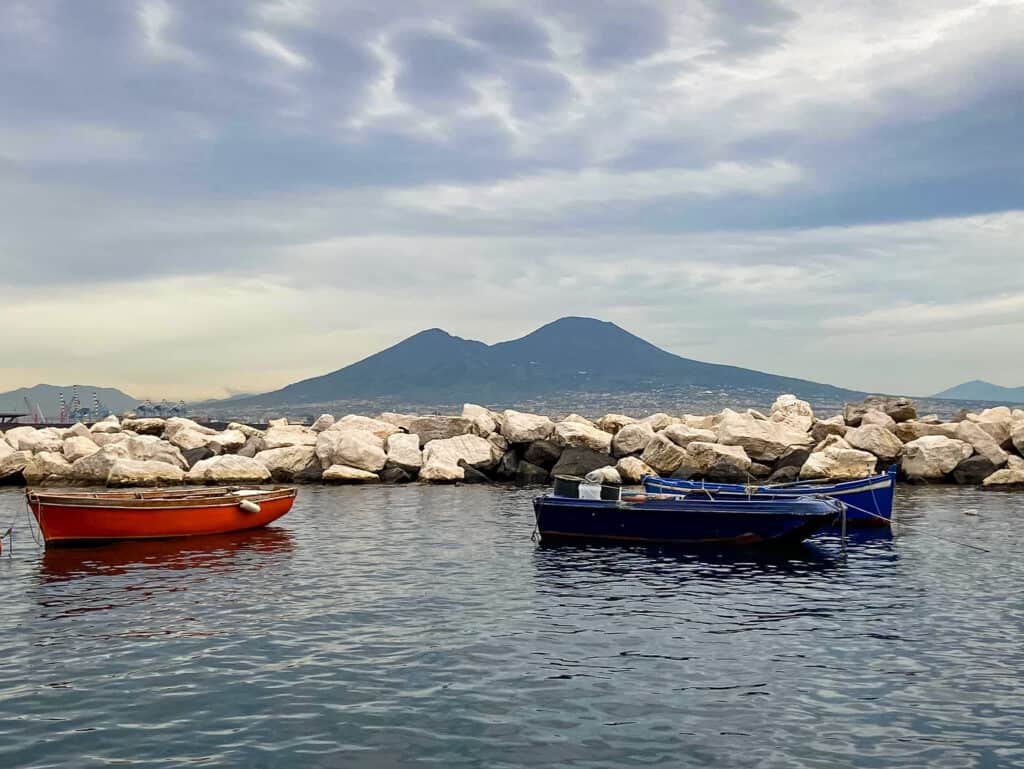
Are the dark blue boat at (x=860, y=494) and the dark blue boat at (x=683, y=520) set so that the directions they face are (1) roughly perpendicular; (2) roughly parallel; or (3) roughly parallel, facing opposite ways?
roughly parallel

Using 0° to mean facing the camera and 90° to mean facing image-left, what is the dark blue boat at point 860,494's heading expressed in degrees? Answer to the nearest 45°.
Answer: approximately 270°

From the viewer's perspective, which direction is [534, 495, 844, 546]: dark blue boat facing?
to the viewer's right

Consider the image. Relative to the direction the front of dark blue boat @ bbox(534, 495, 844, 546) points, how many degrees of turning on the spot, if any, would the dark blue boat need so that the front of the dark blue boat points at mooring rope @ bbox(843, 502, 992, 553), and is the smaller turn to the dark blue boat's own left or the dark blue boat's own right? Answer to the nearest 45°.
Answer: approximately 45° to the dark blue boat's own left

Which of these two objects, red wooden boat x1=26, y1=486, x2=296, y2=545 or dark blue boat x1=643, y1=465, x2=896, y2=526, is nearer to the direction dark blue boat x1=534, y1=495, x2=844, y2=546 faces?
the dark blue boat

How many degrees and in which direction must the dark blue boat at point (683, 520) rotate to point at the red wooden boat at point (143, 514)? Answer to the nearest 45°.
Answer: approximately 180°

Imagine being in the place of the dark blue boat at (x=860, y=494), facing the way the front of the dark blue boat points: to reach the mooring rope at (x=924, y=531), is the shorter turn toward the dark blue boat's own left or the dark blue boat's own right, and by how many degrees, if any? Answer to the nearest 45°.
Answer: approximately 45° to the dark blue boat's own right

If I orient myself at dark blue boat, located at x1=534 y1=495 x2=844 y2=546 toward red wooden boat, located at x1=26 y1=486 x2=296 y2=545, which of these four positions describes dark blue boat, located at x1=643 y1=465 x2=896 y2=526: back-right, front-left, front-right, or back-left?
back-right

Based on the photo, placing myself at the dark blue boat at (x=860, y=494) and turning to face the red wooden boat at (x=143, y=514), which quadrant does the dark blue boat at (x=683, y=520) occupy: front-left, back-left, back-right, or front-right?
front-left

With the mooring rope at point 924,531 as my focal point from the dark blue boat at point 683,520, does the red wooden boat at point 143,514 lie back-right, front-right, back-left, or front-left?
back-left

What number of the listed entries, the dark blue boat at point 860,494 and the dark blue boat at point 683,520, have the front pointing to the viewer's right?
2
